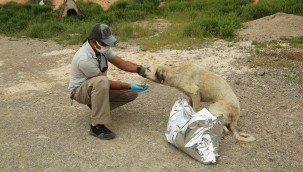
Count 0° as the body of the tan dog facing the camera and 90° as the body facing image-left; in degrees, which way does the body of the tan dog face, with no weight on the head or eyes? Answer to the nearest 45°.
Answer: approximately 90°

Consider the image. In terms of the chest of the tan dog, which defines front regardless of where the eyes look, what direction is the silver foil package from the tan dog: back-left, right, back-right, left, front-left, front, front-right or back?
left
